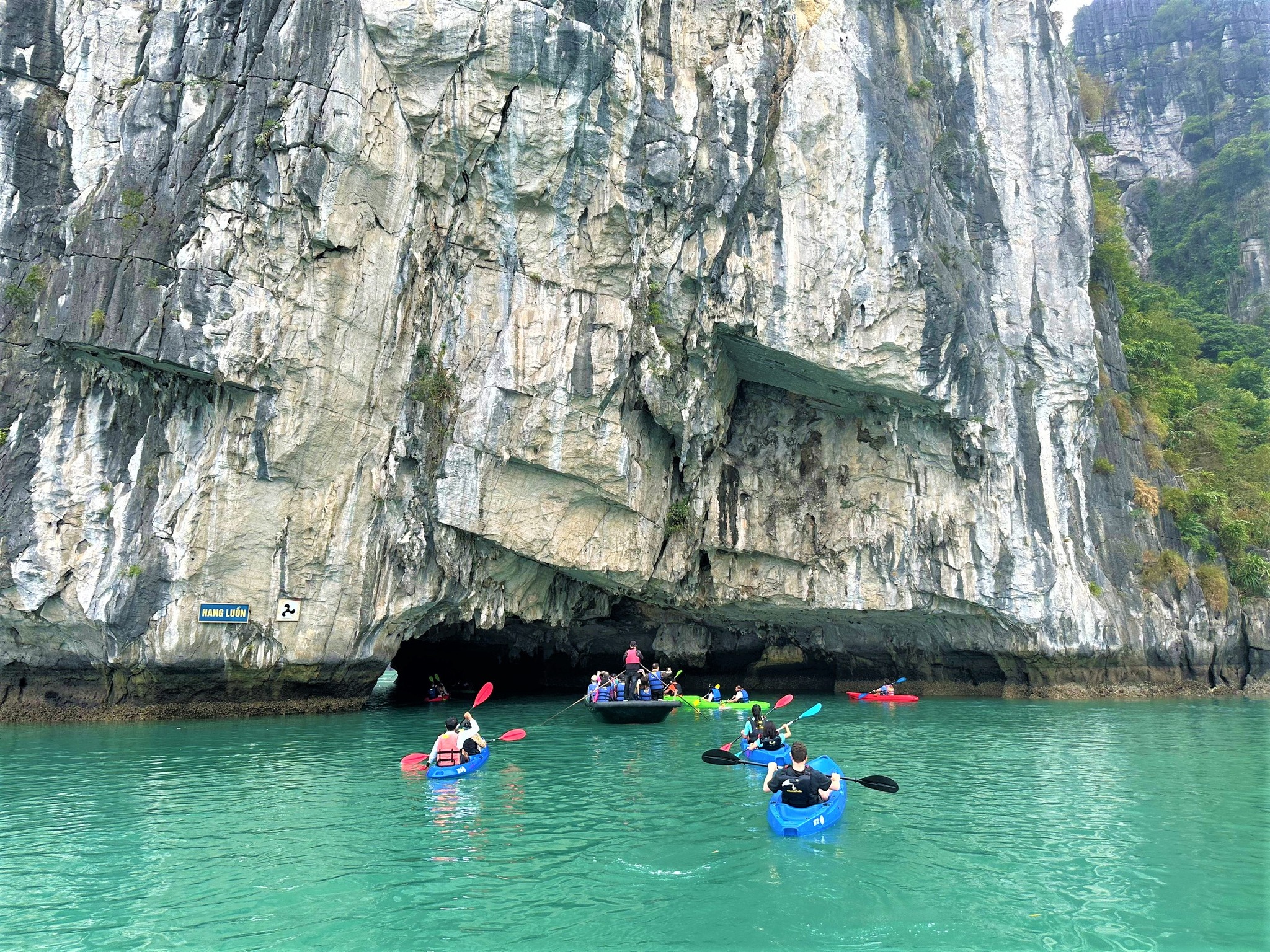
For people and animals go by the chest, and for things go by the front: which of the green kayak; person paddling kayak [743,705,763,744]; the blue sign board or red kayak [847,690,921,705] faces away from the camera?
the person paddling kayak

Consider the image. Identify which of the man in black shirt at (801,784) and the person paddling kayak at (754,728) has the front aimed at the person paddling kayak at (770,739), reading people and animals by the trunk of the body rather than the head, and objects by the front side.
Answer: the man in black shirt

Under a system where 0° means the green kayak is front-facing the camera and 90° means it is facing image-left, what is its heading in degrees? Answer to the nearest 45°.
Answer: approximately 90°

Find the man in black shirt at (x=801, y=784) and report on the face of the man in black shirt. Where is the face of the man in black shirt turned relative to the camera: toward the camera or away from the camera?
away from the camera

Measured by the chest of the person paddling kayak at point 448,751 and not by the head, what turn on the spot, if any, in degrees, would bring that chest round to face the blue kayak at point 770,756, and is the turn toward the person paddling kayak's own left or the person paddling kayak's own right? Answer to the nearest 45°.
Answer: approximately 45° to the person paddling kayak's own right

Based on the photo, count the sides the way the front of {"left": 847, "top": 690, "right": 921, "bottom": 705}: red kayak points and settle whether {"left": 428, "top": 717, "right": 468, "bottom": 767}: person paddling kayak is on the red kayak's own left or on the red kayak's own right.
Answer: on the red kayak's own left

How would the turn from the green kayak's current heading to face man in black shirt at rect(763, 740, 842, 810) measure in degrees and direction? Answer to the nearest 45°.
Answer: approximately 90° to its left

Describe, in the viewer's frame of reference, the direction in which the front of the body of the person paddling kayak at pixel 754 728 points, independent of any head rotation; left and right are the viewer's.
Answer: facing away from the viewer

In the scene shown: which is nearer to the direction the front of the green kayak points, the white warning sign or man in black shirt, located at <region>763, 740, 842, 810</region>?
the white warning sign
